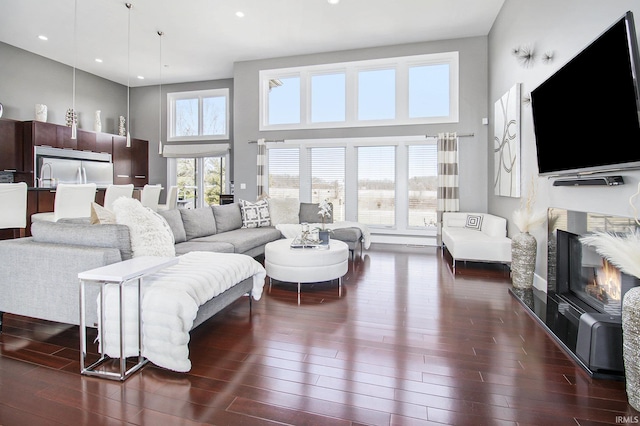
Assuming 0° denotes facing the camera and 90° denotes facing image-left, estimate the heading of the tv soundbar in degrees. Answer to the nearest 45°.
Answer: approximately 45°

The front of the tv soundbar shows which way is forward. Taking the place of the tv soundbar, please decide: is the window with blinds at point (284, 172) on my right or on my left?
on my right

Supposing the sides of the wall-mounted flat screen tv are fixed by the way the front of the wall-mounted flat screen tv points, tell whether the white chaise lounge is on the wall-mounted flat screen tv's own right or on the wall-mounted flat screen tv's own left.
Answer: on the wall-mounted flat screen tv's own right

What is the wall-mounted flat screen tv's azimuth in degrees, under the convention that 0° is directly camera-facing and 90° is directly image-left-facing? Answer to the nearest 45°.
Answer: approximately 45°
